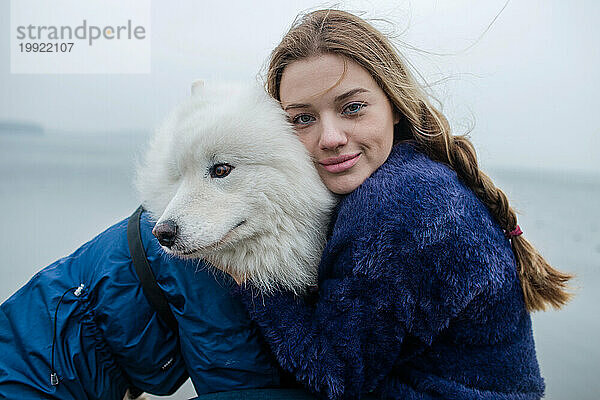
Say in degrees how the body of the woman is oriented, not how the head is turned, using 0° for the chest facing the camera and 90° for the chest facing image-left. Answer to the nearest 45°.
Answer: approximately 90°

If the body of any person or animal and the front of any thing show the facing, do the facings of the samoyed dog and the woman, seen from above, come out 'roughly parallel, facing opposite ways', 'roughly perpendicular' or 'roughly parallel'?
roughly perpendicular
